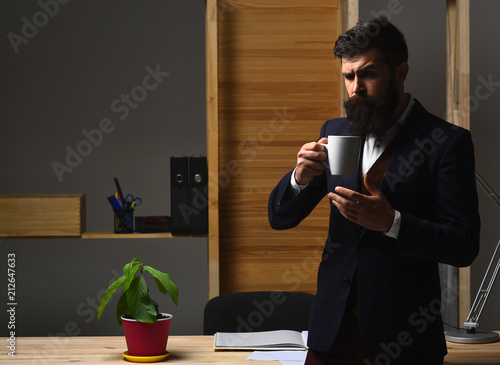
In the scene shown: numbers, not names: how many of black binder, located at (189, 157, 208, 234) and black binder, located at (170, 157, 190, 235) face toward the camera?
2

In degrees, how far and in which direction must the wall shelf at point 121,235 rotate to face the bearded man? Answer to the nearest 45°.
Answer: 0° — it already faces them

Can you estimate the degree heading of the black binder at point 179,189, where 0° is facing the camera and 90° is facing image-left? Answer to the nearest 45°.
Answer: approximately 0°

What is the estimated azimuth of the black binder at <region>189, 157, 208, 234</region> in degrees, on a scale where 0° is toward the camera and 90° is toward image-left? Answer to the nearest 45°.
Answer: approximately 0°

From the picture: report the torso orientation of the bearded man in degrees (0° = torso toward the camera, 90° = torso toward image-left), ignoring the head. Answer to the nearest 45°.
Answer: approximately 45°

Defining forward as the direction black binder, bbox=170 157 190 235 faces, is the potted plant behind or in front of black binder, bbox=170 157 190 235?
in front
